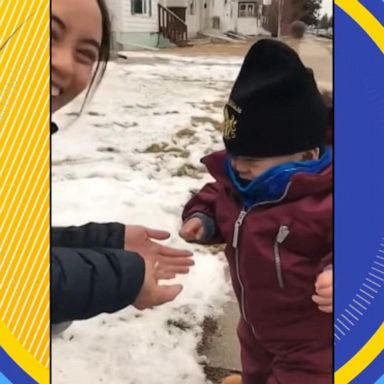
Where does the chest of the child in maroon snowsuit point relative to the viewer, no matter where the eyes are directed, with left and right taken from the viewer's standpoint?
facing the viewer and to the left of the viewer

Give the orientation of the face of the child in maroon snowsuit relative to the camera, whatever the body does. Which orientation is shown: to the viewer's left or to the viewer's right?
to the viewer's left
